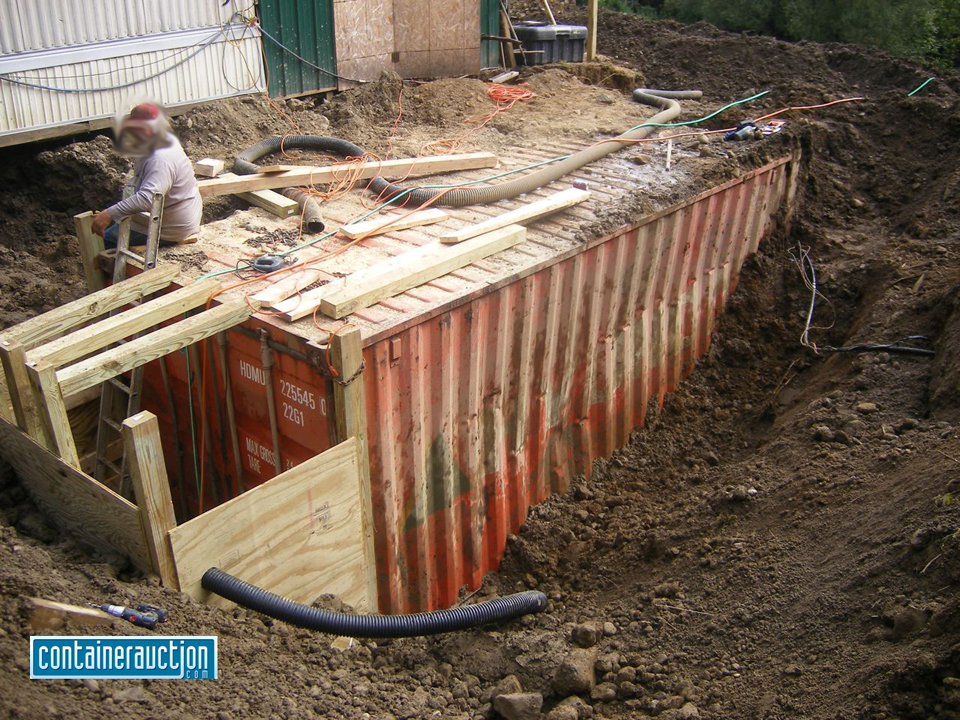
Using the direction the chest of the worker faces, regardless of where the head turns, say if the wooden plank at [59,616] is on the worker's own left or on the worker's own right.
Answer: on the worker's own left

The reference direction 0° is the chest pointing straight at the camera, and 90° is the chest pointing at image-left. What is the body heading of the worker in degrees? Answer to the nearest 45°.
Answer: approximately 90°

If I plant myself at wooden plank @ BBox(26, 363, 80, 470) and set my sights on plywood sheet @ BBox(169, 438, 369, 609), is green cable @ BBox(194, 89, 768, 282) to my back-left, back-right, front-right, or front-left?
front-left

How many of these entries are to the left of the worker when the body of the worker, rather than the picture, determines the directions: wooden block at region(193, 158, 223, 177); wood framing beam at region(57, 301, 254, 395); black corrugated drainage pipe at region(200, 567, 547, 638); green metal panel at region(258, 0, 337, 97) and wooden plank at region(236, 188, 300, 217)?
2

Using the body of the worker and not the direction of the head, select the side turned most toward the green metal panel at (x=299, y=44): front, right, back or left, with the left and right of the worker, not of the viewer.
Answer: right

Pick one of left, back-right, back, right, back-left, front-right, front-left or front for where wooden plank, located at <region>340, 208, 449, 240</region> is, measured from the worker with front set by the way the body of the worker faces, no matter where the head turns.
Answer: back

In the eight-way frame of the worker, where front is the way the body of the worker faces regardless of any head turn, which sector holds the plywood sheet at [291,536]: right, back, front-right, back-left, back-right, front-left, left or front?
left

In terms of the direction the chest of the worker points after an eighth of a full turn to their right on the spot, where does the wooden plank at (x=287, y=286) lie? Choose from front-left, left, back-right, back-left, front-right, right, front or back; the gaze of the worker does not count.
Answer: back

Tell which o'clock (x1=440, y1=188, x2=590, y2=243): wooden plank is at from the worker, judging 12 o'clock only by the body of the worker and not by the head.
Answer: The wooden plank is roughly at 6 o'clock from the worker.

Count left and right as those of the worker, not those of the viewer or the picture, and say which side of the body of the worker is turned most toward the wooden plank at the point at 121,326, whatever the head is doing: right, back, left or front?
left

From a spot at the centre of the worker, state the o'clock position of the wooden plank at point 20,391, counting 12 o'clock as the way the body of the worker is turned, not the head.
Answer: The wooden plank is roughly at 10 o'clock from the worker.

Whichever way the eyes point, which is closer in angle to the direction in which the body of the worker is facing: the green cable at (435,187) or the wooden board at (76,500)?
the wooden board

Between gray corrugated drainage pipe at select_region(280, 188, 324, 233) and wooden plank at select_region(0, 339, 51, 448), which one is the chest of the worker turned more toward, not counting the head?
the wooden plank

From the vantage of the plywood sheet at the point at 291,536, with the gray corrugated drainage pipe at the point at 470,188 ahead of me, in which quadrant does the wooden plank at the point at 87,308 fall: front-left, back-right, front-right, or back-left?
front-left

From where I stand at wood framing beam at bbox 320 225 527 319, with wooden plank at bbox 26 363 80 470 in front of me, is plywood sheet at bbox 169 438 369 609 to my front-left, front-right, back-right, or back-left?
front-left

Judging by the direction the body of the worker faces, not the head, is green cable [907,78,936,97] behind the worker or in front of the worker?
behind
